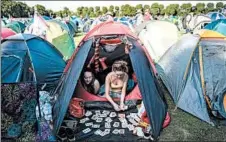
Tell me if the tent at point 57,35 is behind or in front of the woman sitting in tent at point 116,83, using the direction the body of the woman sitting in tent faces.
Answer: behind

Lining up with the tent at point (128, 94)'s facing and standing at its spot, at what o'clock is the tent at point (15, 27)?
the tent at point (15, 27) is roughly at 5 o'clock from the tent at point (128, 94).

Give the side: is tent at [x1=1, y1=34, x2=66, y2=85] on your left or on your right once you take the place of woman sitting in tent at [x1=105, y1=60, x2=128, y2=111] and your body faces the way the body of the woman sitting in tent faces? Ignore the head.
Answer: on your right

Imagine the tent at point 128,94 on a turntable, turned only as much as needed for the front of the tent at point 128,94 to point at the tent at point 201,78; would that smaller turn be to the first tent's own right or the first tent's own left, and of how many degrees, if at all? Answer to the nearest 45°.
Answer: approximately 135° to the first tent's own left

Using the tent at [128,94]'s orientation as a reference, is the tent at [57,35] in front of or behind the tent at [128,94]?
behind

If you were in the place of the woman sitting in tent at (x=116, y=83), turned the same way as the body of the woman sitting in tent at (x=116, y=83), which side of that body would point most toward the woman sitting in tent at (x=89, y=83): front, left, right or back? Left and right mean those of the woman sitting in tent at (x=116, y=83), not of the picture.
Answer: right

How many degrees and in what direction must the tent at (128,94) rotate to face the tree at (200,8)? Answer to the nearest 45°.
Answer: approximately 180°

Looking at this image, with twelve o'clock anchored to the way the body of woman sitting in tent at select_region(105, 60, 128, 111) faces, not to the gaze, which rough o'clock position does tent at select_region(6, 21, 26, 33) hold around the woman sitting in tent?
The tent is roughly at 5 o'clock from the woman sitting in tent.

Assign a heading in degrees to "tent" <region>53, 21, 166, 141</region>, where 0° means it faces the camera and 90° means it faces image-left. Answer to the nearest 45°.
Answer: approximately 0°

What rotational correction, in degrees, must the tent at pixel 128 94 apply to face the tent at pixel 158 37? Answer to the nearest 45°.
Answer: approximately 180°

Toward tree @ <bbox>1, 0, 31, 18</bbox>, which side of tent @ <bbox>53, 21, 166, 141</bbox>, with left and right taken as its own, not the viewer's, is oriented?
back
